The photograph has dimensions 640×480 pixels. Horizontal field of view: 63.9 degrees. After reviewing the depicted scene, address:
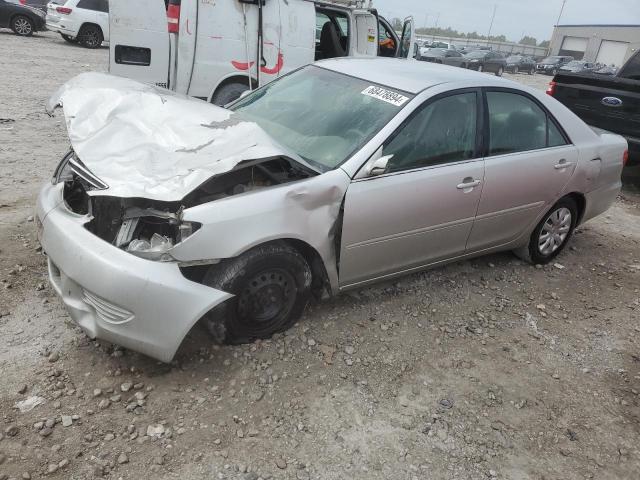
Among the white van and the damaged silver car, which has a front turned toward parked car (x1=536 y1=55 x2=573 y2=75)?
the white van

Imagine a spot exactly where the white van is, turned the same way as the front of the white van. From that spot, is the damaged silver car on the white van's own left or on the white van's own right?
on the white van's own right

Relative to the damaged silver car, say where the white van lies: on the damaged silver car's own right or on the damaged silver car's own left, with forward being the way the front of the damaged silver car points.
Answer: on the damaged silver car's own right

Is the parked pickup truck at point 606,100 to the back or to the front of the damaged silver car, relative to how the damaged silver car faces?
to the back

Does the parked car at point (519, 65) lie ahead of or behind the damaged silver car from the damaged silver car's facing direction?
behind

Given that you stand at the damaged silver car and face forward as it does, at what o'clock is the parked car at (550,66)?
The parked car is roughly at 5 o'clock from the damaged silver car.

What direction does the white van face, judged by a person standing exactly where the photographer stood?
facing away from the viewer and to the right of the viewer

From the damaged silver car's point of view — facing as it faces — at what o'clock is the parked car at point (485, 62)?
The parked car is roughly at 5 o'clock from the damaged silver car.

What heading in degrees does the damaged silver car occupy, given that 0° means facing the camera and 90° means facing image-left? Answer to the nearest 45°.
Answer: approximately 45°

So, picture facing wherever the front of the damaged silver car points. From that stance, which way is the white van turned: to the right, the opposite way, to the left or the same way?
the opposite way

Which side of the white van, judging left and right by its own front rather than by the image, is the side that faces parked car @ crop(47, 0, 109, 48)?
left

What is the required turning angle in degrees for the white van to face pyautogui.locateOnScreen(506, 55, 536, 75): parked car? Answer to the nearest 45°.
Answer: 0° — it already faces it
